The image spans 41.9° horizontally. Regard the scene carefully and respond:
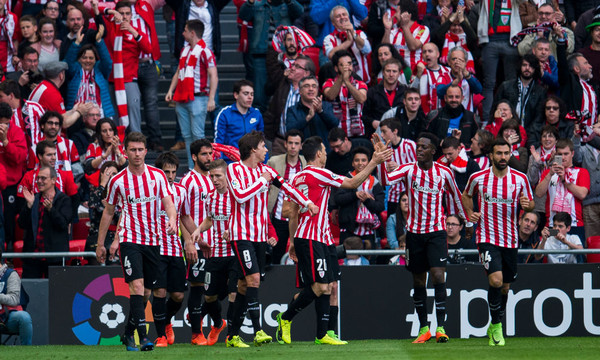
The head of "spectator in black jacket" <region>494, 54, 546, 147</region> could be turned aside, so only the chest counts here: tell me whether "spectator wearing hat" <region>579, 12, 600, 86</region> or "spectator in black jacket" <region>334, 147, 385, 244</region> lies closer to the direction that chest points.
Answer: the spectator in black jacket

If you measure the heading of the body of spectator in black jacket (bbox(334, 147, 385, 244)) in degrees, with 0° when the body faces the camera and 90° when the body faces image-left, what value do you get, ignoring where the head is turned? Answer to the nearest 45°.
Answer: approximately 0°

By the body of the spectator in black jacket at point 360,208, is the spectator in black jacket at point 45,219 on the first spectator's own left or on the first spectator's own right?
on the first spectator's own right

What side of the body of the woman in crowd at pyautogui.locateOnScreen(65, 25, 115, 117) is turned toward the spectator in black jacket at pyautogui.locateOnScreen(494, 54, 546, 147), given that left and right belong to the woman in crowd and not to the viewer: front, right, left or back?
left

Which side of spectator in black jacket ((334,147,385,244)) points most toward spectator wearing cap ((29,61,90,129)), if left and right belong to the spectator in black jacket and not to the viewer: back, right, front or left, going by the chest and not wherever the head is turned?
right

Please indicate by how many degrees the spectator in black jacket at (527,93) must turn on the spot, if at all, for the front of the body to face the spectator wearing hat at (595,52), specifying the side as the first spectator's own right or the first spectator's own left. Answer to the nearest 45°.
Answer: approximately 135° to the first spectator's own left

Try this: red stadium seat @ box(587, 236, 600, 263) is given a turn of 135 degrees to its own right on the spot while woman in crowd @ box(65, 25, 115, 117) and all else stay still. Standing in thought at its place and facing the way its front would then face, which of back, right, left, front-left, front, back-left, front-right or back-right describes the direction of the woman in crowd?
front-left

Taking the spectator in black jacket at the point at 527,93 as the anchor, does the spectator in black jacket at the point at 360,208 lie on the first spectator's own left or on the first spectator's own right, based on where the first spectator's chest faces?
on the first spectator's own right
